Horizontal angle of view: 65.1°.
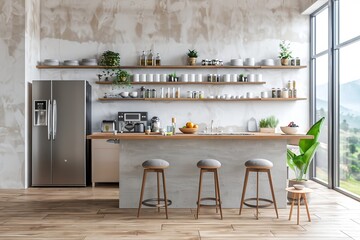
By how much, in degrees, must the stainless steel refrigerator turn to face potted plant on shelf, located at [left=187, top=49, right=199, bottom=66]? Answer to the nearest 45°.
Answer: approximately 90° to its left

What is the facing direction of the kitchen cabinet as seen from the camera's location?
facing the viewer

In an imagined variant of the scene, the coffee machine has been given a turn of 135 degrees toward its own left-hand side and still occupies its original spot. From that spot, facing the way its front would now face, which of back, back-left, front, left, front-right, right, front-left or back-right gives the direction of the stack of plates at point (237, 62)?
front-right

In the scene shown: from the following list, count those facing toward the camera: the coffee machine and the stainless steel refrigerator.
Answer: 2

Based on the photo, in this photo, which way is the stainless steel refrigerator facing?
toward the camera

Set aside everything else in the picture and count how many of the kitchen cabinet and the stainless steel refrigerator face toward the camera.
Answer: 2

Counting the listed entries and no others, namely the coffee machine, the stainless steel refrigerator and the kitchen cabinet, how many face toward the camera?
3

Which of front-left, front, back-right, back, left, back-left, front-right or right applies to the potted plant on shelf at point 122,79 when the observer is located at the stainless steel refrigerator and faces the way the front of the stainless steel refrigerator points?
left

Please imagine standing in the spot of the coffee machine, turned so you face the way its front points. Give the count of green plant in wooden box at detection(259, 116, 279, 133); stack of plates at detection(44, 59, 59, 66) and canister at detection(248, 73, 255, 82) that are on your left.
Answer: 2

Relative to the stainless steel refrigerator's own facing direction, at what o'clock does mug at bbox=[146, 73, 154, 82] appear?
The mug is roughly at 9 o'clock from the stainless steel refrigerator.

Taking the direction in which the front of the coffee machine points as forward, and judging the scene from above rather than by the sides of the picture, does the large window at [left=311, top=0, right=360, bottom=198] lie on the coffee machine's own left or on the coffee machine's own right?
on the coffee machine's own left

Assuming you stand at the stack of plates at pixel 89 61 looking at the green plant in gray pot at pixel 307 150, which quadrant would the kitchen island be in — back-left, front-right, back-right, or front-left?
front-right

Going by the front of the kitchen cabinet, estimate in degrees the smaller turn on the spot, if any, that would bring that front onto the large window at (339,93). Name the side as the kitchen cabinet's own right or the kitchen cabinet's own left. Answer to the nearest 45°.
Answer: approximately 90° to the kitchen cabinet's own left
